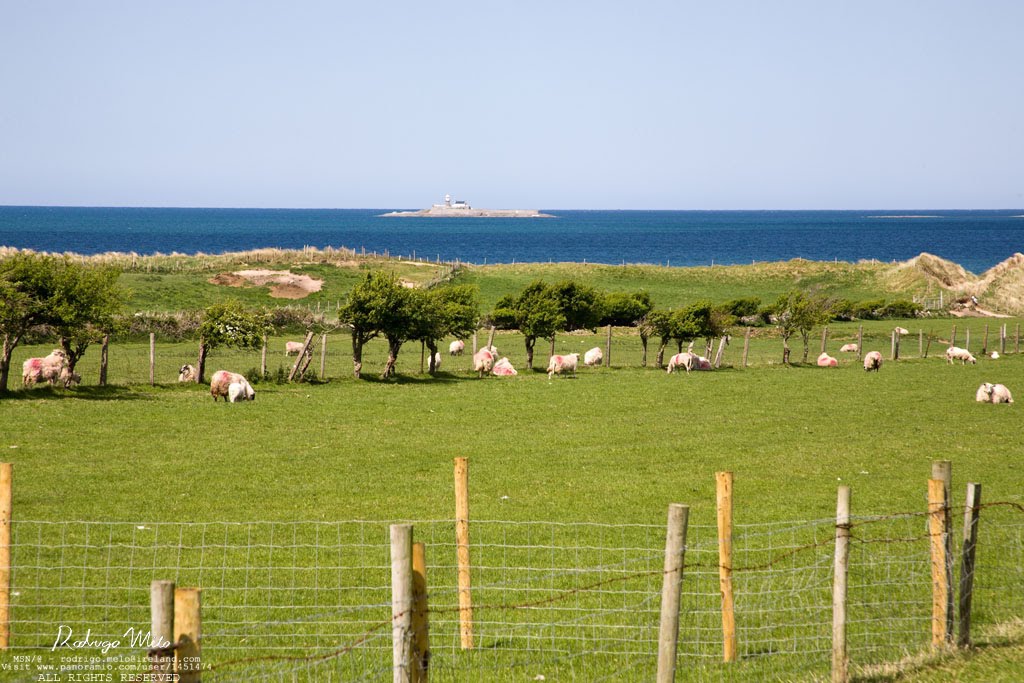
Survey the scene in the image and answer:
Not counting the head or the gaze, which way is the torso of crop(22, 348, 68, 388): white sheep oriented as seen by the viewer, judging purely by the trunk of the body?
to the viewer's right

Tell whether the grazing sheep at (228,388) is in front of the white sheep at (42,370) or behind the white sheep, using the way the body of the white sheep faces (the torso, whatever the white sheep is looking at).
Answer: in front

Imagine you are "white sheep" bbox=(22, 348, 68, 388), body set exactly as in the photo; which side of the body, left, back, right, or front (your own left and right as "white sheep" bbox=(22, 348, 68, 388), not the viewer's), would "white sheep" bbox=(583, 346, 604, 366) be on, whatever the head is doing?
front

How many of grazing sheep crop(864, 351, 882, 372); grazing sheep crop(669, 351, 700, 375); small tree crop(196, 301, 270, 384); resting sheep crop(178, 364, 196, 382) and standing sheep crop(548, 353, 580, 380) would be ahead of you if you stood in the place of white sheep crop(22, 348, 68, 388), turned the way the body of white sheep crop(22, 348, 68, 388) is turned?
5

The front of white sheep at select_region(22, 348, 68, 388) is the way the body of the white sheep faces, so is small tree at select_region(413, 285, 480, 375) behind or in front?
in front

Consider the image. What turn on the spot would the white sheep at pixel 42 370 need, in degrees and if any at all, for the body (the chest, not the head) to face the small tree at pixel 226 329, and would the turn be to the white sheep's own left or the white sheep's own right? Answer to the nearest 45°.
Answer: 0° — it already faces it

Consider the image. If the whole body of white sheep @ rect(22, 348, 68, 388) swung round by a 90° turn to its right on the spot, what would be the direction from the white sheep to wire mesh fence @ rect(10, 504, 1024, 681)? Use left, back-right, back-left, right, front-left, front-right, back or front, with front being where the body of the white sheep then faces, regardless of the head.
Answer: front
